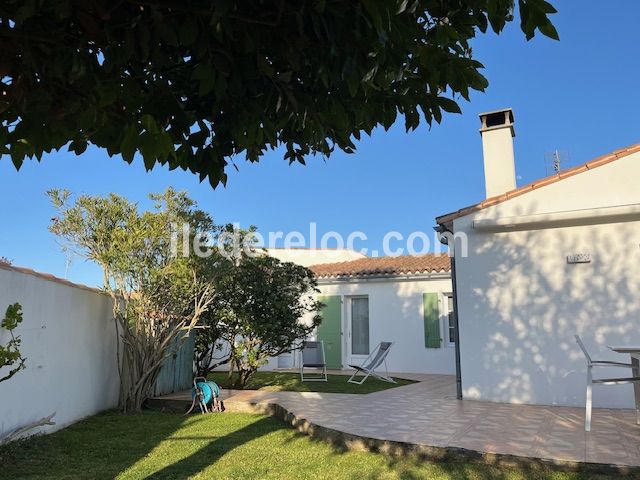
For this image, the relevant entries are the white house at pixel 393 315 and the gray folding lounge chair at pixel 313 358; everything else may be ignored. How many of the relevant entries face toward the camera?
2

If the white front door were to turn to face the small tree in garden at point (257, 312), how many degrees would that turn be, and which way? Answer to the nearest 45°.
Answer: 0° — it already faces it

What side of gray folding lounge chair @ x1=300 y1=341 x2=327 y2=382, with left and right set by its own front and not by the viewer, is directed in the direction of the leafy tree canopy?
front

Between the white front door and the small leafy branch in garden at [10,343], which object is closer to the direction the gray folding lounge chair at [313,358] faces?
the small leafy branch in garden

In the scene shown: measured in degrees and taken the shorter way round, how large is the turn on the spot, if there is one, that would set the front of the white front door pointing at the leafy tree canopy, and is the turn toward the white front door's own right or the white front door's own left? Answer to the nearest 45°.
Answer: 0° — it already faces it
